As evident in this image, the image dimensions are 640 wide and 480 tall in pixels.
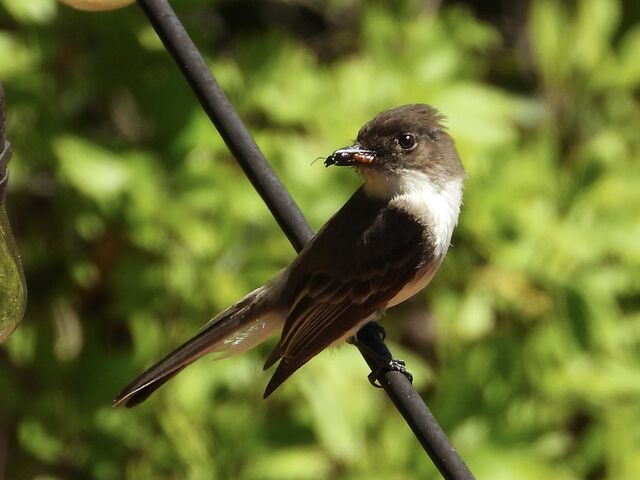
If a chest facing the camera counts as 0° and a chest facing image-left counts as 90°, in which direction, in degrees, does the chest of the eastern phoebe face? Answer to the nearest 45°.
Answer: approximately 270°
